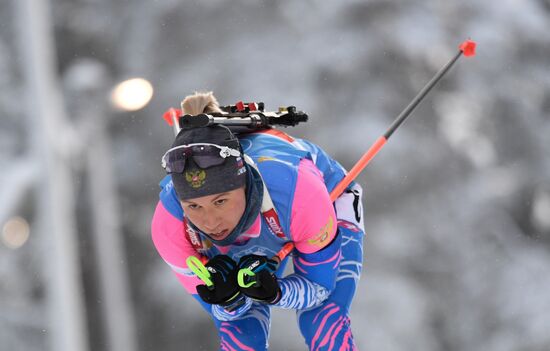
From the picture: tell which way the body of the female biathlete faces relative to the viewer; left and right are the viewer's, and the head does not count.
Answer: facing the viewer and to the left of the viewer
